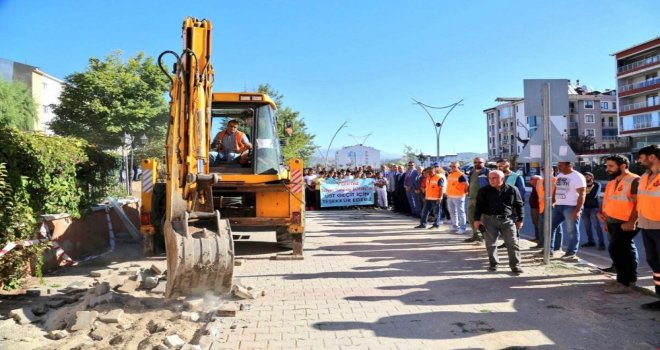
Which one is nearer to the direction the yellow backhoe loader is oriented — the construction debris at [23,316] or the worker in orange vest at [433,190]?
the worker in orange vest

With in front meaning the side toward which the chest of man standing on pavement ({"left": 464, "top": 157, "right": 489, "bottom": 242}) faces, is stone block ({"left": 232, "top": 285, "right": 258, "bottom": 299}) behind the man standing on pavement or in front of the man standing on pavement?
in front

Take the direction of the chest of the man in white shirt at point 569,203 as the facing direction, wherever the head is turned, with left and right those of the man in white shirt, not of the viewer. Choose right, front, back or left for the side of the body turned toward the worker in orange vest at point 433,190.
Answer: right

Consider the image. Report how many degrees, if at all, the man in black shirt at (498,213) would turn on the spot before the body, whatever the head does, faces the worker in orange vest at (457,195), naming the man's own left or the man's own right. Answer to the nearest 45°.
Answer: approximately 180°

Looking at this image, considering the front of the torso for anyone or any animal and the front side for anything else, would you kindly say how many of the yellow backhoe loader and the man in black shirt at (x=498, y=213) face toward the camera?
1

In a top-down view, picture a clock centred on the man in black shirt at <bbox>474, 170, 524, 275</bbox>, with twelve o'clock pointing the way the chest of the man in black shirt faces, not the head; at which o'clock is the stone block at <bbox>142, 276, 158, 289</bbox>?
The stone block is roughly at 2 o'clock from the man in black shirt.

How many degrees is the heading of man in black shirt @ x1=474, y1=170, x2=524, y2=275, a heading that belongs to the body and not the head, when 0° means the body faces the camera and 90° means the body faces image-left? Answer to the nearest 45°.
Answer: approximately 0°

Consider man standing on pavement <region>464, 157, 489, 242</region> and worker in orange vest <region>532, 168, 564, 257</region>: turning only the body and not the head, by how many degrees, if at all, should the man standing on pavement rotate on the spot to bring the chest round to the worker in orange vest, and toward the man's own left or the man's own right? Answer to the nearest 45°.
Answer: approximately 90° to the man's own left

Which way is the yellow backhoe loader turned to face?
away from the camera

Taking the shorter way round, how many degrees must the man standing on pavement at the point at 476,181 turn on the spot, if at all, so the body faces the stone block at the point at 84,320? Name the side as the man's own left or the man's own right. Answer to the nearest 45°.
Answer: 0° — they already face it

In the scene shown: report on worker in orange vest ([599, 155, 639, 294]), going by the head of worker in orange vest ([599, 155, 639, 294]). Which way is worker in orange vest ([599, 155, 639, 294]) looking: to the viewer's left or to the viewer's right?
to the viewer's left

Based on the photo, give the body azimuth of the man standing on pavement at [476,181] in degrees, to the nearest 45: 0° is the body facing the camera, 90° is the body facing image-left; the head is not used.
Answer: approximately 45°

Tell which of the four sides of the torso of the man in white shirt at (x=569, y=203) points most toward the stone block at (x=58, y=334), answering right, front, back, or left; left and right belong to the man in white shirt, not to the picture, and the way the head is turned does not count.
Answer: front

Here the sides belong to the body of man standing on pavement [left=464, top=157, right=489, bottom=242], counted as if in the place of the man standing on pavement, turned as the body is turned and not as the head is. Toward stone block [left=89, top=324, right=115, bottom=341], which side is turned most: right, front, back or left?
front

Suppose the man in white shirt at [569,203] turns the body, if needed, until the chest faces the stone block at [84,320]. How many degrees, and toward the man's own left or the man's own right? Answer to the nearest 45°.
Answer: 0° — they already face it

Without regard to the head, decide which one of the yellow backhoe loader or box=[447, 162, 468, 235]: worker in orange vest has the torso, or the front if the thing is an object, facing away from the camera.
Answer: the yellow backhoe loader

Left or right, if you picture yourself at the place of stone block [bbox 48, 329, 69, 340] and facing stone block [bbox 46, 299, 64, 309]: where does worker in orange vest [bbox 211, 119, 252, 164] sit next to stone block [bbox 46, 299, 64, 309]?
right
